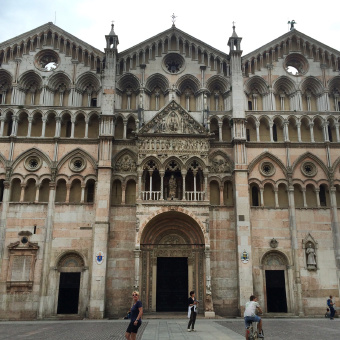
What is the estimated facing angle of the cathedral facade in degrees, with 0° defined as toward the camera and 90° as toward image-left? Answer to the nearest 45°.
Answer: approximately 0°

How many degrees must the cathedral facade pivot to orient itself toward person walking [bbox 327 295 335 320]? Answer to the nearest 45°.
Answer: approximately 90° to its left

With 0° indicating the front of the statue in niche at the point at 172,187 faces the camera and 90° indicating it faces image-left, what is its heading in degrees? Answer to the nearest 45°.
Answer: approximately 0°

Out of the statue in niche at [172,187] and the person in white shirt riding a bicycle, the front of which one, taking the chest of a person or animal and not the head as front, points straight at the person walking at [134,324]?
the statue in niche

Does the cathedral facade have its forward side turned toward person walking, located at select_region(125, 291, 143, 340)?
yes

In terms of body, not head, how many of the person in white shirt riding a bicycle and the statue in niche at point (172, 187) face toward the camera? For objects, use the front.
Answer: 1

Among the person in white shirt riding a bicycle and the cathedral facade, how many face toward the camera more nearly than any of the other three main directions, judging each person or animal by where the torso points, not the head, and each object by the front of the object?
1

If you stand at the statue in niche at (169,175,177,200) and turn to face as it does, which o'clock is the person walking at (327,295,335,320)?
The person walking is roughly at 9 o'clock from the statue in niche.

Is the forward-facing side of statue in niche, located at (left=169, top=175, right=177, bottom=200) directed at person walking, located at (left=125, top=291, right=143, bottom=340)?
yes
